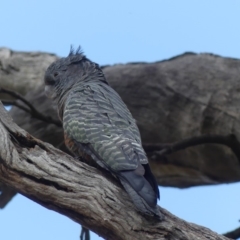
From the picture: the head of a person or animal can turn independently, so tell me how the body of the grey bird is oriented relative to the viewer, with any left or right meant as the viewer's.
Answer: facing away from the viewer and to the left of the viewer

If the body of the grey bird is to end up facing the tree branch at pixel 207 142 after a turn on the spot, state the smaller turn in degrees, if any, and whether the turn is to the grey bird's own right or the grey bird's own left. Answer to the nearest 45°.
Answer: approximately 90° to the grey bird's own right
